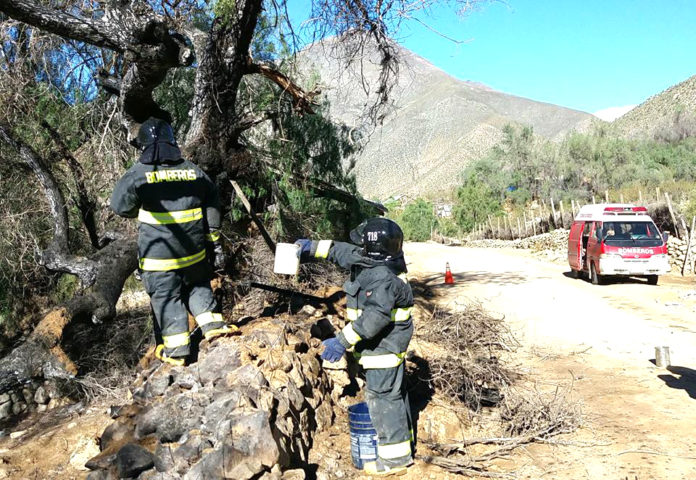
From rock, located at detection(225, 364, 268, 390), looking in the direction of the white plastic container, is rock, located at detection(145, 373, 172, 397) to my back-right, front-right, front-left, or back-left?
back-left

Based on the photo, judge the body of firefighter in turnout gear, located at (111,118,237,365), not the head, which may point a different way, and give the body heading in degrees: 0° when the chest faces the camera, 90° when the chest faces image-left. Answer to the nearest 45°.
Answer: approximately 180°

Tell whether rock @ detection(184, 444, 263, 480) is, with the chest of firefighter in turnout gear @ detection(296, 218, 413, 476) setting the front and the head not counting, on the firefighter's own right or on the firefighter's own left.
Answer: on the firefighter's own left

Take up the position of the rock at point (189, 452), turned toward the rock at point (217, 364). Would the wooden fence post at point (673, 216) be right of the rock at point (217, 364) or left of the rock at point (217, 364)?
right

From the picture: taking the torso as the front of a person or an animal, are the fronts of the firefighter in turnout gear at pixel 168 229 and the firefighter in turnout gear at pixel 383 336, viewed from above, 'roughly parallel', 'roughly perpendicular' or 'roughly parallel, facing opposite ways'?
roughly perpendicular

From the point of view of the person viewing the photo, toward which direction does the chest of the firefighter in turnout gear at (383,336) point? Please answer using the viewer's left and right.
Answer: facing to the left of the viewer

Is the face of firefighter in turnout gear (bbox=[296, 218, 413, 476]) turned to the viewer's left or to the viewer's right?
to the viewer's left

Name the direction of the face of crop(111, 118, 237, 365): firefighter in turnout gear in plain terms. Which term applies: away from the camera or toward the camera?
away from the camera

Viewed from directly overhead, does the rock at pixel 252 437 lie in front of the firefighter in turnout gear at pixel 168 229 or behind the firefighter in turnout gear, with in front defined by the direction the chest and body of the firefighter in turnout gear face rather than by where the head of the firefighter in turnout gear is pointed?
behind

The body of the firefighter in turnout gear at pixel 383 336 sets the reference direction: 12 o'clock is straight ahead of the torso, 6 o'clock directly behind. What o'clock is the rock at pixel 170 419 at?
The rock is roughly at 11 o'clock from the firefighter in turnout gear.

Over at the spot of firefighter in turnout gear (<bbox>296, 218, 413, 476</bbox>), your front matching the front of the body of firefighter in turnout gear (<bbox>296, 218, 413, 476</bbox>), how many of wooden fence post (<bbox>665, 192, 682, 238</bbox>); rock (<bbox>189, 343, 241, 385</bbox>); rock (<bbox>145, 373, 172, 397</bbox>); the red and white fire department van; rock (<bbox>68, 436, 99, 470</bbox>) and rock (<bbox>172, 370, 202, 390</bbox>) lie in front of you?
4
